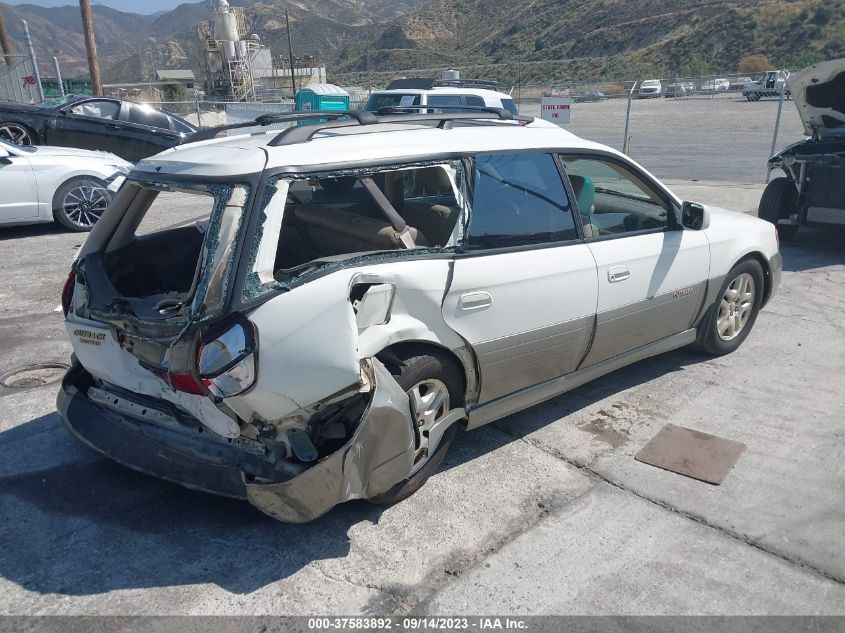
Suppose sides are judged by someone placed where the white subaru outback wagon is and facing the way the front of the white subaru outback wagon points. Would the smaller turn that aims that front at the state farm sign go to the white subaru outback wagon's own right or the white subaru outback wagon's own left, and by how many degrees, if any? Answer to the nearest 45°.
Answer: approximately 45° to the white subaru outback wagon's own left

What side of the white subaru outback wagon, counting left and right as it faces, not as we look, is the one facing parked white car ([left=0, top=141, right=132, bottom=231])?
left

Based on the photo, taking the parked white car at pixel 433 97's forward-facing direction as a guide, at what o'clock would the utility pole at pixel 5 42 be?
The utility pole is roughly at 3 o'clock from the parked white car.

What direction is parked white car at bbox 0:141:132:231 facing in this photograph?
to the viewer's right

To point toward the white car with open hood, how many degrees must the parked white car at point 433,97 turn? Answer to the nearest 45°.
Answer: approximately 90° to its left

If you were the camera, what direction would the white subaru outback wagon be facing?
facing away from the viewer and to the right of the viewer
